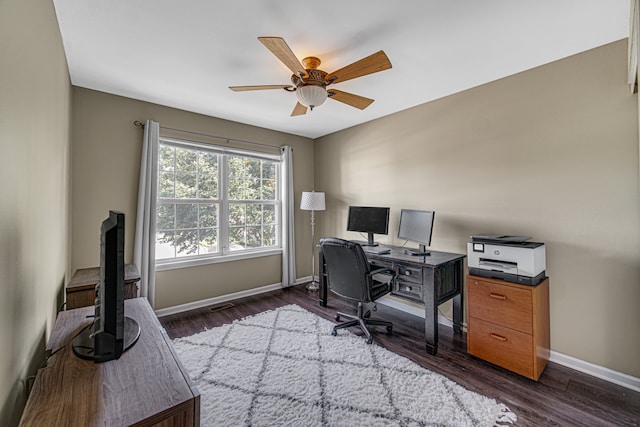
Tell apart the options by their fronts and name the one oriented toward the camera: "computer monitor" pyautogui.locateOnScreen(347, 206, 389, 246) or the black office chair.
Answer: the computer monitor

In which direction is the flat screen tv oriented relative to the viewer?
to the viewer's right

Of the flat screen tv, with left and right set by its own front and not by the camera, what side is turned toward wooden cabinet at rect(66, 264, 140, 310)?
left

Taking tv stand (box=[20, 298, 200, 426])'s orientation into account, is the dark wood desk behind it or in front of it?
in front

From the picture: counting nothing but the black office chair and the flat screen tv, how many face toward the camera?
0

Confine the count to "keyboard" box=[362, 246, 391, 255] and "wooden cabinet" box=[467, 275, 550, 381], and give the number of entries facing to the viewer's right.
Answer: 0

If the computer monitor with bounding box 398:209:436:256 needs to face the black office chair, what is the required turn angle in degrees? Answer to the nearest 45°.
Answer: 0° — it already faces it

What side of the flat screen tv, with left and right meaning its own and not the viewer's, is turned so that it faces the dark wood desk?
front

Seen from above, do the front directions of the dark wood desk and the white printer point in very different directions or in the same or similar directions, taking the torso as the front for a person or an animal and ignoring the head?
same or similar directions

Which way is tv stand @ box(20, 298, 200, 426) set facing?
to the viewer's right

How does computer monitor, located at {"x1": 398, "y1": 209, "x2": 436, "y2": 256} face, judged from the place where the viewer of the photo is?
facing the viewer and to the left of the viewer

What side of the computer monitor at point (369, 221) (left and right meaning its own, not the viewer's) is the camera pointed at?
front

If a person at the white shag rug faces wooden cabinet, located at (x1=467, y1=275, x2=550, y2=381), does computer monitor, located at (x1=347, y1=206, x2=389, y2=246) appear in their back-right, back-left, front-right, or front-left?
front-left

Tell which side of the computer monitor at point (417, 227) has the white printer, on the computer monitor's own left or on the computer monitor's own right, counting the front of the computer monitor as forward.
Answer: on the computer monitor's own left

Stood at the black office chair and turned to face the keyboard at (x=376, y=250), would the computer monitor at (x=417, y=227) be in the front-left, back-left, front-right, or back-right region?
front-right
